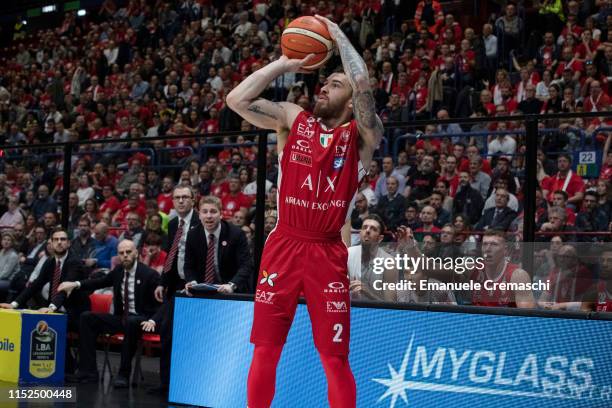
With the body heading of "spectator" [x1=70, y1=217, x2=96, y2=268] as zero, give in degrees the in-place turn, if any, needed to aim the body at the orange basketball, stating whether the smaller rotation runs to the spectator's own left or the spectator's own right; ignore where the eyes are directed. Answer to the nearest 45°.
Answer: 0° — they already face it

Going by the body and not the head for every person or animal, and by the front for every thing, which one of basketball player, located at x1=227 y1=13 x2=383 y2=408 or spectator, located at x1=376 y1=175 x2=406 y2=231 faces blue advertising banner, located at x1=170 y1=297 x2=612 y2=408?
the spectator

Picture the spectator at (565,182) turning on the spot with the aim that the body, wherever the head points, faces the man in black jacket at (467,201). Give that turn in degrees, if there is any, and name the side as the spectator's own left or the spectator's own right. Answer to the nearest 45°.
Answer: approximately 90° to the spectator's own right

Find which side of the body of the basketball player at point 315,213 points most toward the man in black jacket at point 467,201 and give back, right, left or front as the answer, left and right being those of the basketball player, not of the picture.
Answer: back

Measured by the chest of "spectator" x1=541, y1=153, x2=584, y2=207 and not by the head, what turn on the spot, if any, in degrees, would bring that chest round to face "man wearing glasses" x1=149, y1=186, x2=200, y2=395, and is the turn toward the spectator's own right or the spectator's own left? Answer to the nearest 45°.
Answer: approximately 90° to the spectator's own right

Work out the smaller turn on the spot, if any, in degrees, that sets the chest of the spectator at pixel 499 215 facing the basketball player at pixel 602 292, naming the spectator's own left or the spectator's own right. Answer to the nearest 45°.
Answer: approximately 45° to the spectator's own left

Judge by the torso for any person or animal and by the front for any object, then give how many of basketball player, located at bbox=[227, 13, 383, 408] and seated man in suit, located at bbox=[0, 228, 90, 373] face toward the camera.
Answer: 2

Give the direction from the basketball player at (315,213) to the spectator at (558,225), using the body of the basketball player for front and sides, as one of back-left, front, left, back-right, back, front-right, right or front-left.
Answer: back-left

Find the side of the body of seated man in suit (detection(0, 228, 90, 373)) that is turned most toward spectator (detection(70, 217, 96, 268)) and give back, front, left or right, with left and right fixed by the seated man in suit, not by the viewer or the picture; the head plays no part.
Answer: back

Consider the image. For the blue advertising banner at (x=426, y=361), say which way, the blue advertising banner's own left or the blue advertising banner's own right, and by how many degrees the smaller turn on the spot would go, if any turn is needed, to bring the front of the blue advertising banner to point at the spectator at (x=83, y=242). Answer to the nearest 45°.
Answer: approximately 135° to the blue advertising banner's own right
